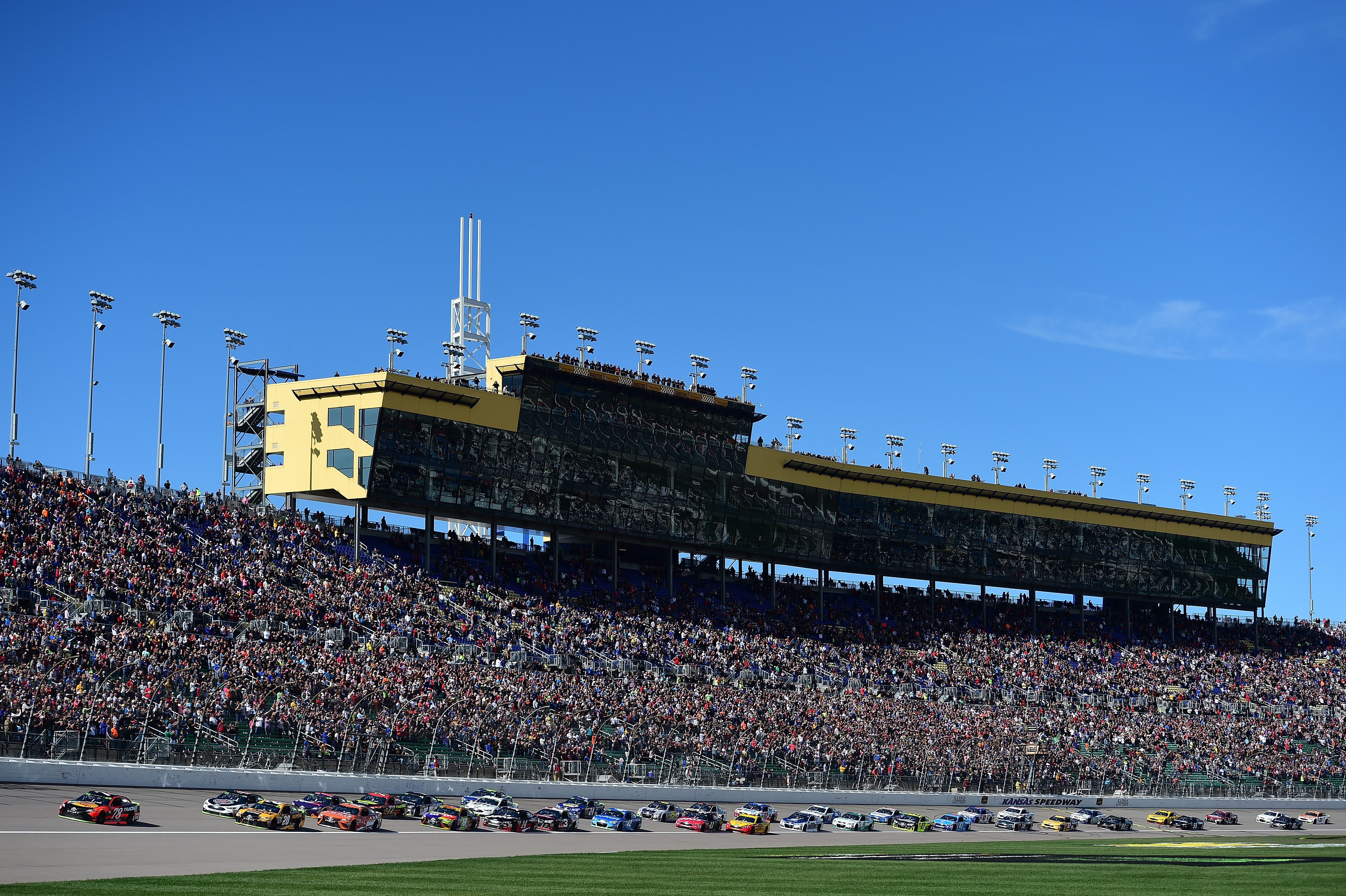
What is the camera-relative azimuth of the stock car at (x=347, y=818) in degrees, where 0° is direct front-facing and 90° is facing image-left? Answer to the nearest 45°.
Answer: approximately 45°

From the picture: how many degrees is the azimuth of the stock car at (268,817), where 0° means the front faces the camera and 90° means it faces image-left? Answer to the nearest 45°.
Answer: approximately 45°

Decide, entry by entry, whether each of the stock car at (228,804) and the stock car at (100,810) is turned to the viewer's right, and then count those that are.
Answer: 0

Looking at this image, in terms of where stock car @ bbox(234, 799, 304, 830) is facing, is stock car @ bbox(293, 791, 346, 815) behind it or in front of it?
behind

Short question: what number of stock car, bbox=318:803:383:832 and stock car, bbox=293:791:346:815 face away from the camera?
0

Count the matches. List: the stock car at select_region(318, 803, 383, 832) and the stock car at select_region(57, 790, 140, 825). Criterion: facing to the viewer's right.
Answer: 0

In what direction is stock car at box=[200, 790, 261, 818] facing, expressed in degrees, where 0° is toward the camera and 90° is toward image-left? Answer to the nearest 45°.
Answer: approximately 45°

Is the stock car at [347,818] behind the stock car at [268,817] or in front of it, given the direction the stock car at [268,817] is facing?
behind

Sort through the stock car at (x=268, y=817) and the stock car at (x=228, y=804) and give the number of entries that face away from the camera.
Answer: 0
